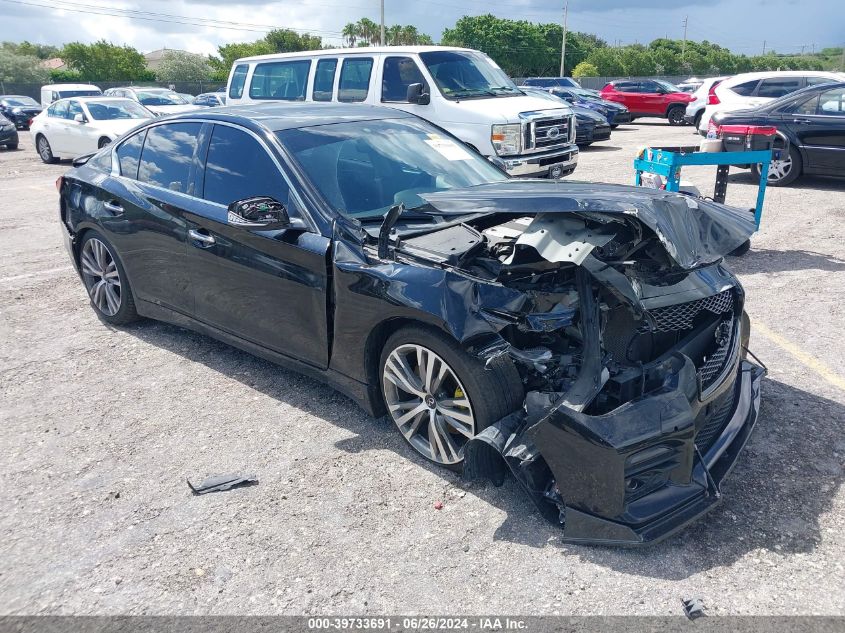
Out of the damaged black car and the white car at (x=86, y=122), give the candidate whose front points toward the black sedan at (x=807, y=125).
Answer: the white car

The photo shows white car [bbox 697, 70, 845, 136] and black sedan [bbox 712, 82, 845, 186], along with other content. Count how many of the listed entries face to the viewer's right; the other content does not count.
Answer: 2

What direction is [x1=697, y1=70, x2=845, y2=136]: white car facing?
to the viewer's right

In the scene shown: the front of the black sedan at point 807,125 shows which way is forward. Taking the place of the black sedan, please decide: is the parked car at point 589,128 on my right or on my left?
on my left

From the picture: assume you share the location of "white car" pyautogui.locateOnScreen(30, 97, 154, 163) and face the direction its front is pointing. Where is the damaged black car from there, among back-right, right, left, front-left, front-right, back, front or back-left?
front-right

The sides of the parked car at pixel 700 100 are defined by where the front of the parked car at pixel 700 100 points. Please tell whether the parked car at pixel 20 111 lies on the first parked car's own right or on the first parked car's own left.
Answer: on the first parked car's own left

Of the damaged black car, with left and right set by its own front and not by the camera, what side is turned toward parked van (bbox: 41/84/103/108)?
back
